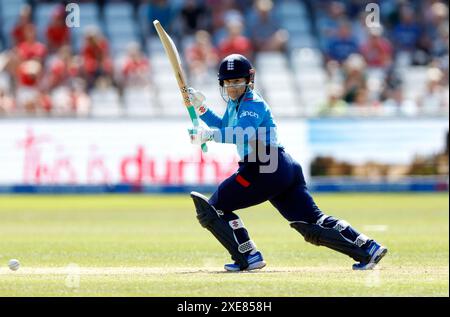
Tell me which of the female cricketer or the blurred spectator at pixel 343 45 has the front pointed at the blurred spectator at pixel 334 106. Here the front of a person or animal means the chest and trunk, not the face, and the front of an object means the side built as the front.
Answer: the blurred spectator at pixel 343 45

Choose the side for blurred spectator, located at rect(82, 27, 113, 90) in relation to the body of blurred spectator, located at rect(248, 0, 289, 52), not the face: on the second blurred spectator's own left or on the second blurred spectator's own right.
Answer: on the second blurred spectator's own right

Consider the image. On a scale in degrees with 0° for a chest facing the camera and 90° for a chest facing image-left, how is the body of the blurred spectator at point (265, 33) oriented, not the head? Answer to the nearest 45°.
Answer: approximately 0°

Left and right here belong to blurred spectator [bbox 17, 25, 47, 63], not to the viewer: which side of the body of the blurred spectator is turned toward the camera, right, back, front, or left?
front

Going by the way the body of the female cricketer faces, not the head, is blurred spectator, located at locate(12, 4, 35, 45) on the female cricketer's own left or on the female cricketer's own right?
on the female cricketer's own right

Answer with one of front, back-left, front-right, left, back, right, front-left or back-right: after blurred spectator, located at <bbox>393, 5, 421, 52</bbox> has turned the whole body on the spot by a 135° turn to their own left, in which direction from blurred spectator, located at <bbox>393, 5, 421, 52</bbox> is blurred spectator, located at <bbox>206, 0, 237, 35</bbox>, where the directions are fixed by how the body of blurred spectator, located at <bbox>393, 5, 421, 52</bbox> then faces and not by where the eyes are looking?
back-left

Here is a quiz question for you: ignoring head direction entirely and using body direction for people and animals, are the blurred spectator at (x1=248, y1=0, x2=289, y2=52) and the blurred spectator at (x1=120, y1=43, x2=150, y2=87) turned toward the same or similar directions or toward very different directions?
same or similar directions

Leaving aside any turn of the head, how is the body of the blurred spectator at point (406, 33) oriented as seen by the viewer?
toward the camera

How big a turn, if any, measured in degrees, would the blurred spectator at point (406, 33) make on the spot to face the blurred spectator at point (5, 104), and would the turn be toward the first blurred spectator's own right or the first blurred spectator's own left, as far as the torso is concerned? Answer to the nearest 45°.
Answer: approximately 45° to the first blurred spectator's own right

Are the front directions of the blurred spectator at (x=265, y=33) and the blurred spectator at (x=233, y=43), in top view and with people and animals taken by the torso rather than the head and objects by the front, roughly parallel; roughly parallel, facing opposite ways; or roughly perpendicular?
roughly parallel

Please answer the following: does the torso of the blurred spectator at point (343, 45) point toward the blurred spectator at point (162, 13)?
no

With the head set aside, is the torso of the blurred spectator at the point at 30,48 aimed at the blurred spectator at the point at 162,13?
no

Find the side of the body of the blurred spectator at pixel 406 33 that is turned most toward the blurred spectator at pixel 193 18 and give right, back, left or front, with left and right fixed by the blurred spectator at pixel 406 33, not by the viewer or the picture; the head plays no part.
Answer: right
